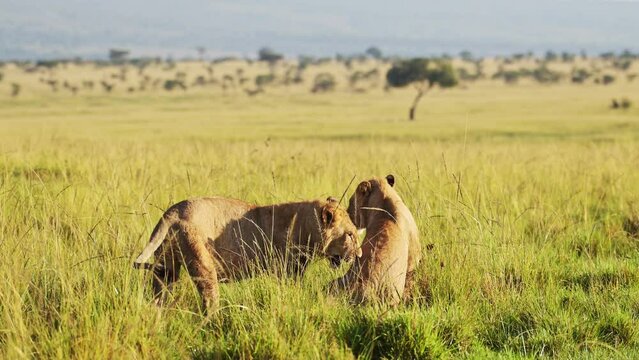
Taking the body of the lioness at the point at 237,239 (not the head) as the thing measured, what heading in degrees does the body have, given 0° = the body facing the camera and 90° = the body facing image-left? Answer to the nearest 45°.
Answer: approximately 270°
